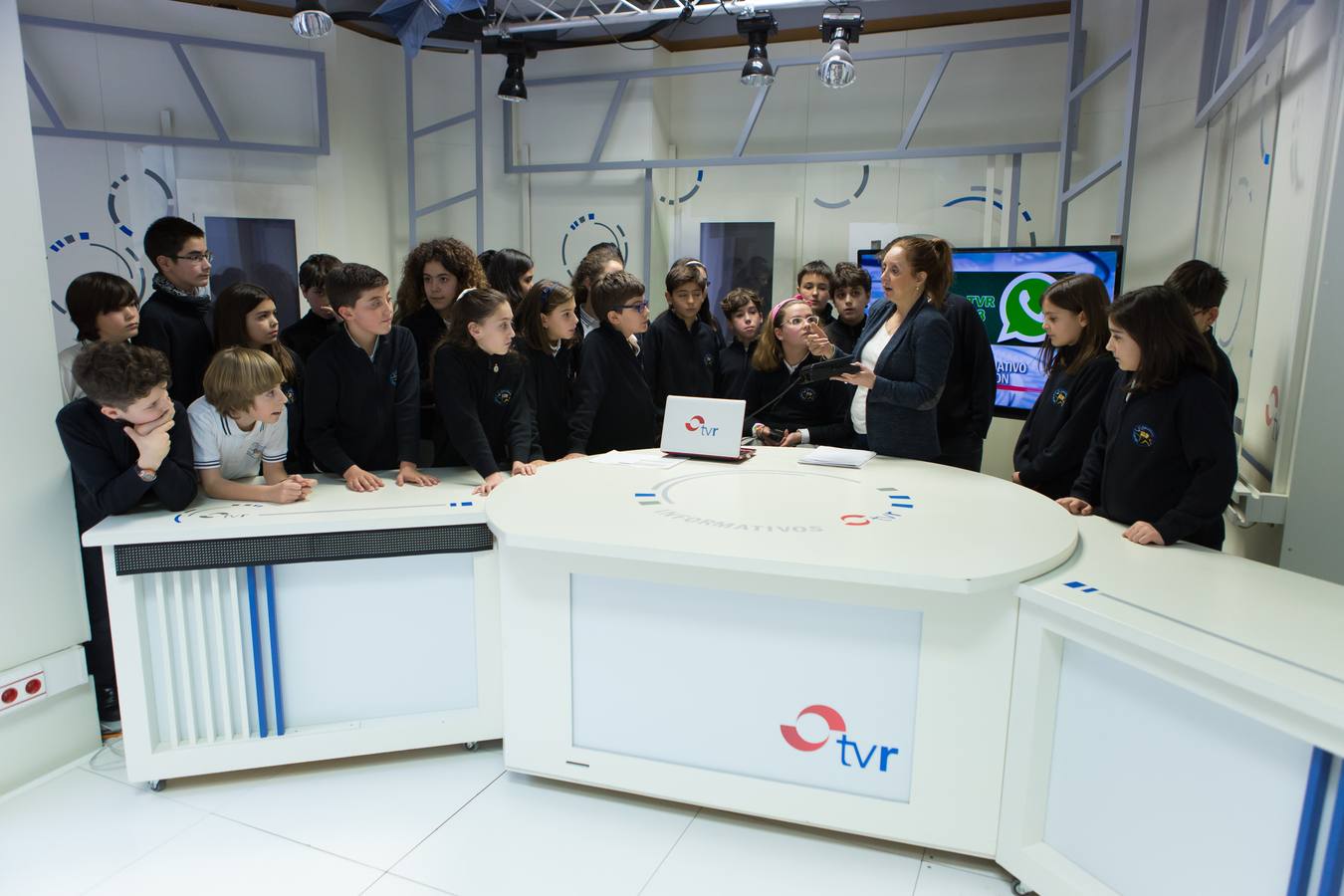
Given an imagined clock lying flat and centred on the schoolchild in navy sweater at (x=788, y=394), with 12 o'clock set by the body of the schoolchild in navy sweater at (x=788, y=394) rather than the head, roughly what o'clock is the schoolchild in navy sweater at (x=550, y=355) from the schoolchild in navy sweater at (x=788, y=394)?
the schoolchild in navy sweater at (x=550, y=355) is roughly at 2 o'clock from the schoolchild in navy sweater at (x=788, y=394).

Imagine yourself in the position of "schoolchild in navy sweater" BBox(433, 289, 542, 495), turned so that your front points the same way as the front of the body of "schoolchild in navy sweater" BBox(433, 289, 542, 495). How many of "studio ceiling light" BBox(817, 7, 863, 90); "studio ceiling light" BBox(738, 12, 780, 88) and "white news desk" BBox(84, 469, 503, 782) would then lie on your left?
2

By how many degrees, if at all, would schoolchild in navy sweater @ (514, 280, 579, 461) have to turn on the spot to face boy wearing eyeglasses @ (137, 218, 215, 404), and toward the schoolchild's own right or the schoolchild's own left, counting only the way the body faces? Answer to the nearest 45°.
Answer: approximately 135° to the schoolchild's own right

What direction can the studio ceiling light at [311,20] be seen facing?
toward the camera

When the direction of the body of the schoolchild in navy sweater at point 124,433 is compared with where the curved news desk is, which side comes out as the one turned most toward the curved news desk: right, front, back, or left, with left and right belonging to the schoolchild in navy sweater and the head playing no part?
front

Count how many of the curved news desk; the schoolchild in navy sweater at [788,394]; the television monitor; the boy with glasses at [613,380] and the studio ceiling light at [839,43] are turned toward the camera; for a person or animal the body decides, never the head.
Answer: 4

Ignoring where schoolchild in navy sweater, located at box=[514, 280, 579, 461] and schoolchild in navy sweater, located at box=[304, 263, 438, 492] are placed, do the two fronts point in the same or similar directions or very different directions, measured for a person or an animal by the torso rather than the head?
same or similar directions

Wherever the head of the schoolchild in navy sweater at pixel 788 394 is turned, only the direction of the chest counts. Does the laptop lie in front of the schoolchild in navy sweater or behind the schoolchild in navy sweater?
in front

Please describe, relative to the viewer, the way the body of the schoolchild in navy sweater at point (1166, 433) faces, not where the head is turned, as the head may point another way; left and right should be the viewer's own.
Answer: facing the viewer and to the left of the viewer

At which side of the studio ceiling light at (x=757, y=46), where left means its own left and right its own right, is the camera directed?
front

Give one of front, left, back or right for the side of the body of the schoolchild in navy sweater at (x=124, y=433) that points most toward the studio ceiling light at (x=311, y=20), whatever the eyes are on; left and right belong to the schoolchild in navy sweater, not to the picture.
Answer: left

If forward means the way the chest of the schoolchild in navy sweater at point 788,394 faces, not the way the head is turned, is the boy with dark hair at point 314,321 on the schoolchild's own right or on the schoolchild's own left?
on the schoolchild's own right

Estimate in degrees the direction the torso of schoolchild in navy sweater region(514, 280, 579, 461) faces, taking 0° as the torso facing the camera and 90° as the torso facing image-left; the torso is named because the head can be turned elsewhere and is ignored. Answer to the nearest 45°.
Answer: approximately 315°
